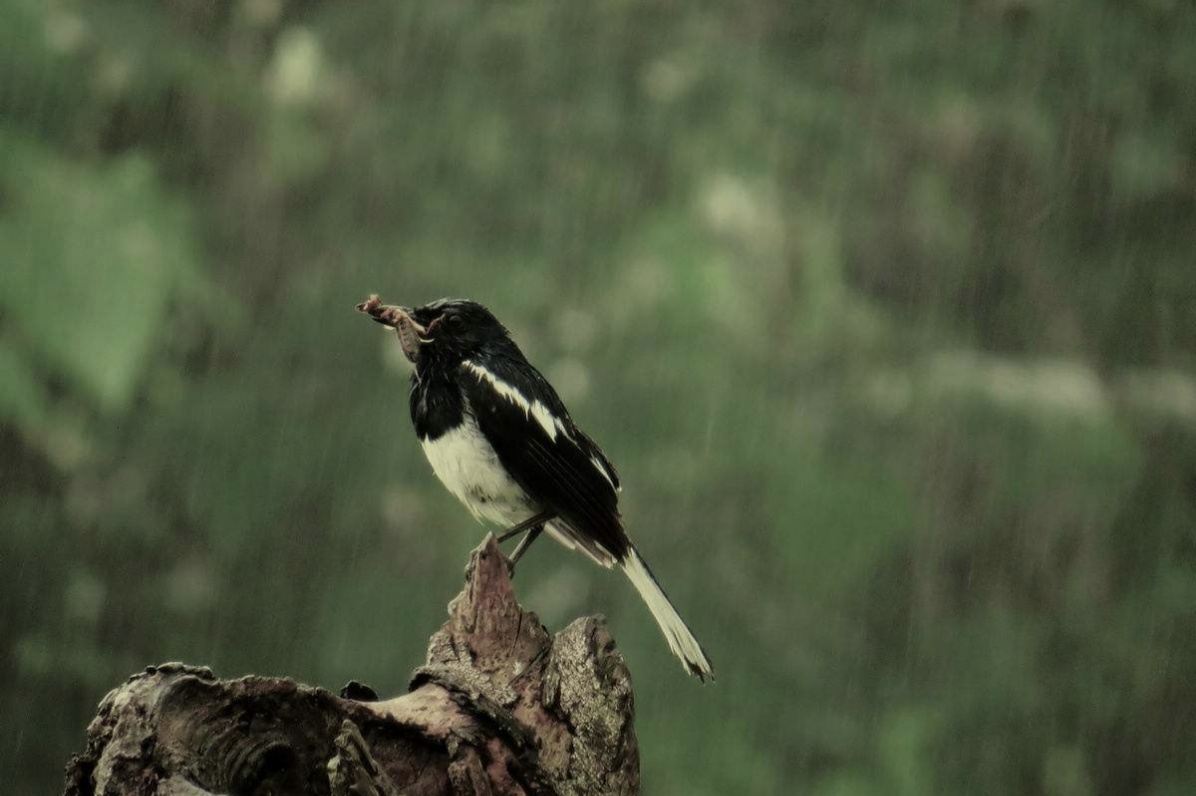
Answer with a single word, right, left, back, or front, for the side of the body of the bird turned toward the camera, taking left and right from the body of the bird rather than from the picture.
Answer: left
